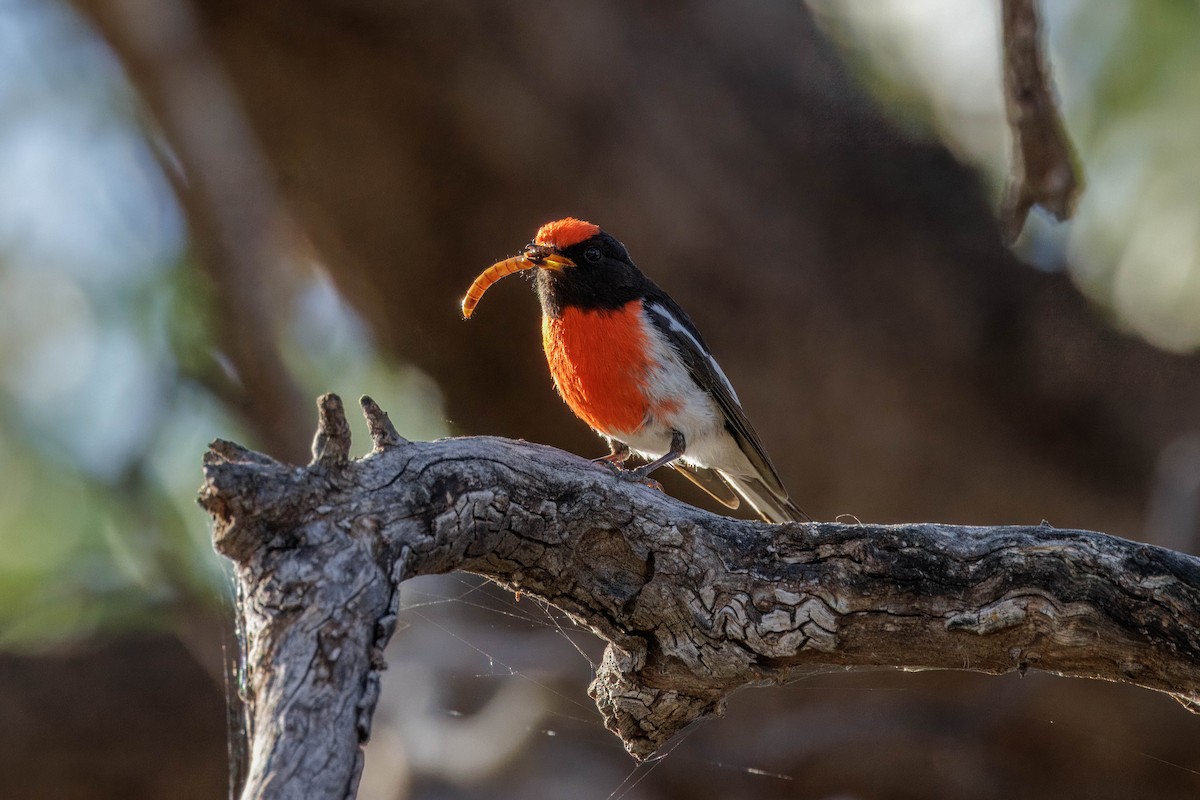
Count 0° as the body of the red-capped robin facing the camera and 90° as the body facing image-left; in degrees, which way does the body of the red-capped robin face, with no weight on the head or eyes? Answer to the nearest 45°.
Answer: approximately 45°

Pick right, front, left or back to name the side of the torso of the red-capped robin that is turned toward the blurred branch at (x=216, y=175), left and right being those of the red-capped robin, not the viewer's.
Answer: right
